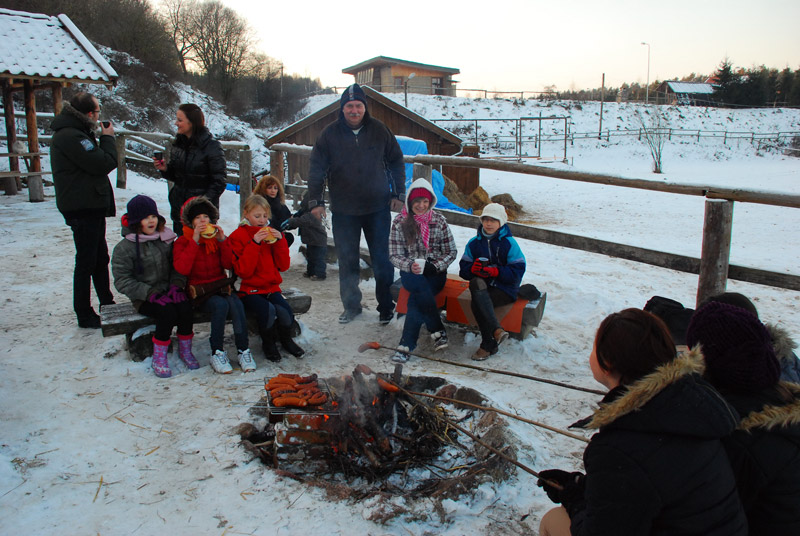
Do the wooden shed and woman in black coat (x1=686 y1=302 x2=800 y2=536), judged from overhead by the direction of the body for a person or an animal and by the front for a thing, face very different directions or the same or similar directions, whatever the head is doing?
very different directions

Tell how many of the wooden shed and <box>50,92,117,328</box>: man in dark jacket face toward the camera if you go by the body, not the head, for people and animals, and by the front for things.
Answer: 1

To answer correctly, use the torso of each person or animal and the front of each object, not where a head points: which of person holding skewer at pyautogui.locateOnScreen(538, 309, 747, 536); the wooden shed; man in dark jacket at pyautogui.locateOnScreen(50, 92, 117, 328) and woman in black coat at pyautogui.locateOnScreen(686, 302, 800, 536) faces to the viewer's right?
the man in dark jacket

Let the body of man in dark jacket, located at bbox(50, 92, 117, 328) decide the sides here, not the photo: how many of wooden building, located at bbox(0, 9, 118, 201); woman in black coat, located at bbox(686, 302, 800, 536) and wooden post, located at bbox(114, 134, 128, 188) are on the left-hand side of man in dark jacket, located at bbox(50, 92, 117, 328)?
2

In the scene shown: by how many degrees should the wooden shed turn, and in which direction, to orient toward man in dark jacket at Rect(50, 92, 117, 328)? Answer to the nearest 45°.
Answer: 0° — it already faces them

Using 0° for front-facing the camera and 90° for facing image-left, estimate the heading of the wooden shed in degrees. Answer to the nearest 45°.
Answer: approximately 0°

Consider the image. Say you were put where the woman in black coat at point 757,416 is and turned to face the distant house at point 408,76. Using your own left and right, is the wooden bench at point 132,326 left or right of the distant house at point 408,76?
left

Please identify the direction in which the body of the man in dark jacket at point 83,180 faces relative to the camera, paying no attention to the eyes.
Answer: to the viewer's right

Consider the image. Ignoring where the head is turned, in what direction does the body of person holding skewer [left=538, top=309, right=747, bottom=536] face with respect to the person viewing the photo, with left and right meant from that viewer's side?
facing away from the viewer and to the left of the viewer
